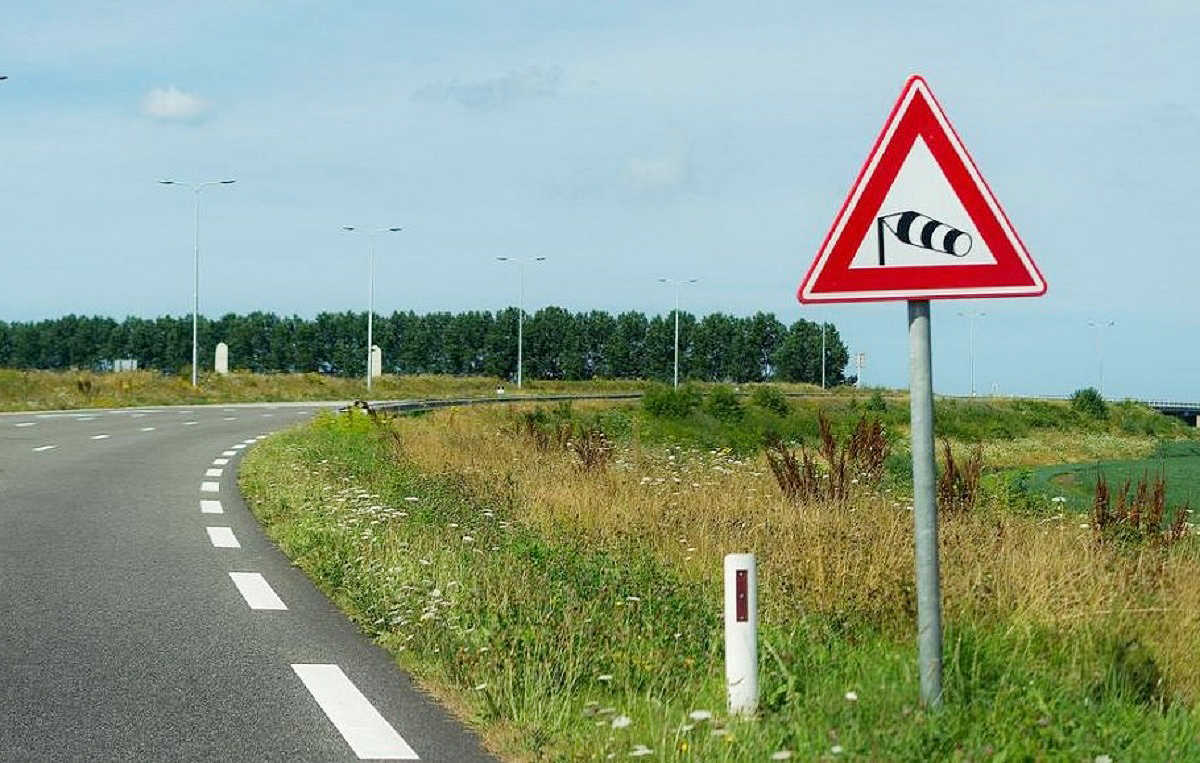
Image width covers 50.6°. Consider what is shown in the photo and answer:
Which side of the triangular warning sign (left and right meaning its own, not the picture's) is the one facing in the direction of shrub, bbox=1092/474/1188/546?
back

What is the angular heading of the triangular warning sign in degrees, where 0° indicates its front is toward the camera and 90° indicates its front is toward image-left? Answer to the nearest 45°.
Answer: approximately 0°

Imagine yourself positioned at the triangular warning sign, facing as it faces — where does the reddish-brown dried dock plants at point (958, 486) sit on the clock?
The reddish-brown dried dock plants is roughly at 6 o'clock from the triangular warning sign.

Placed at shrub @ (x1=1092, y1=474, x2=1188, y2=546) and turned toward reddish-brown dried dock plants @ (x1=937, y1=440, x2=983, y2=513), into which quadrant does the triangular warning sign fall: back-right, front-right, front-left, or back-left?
back-left

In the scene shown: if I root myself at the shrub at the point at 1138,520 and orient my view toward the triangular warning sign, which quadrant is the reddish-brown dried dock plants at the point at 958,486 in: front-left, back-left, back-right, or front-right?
back-right
